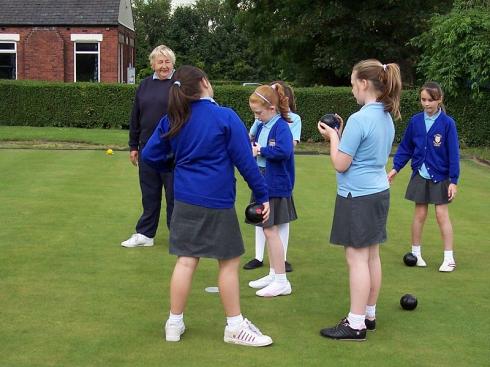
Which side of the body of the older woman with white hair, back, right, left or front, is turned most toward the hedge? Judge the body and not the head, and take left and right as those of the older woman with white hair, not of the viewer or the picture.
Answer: back

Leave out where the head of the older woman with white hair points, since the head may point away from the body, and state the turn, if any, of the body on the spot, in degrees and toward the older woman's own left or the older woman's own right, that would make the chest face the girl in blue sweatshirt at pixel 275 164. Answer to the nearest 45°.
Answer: approximately 45° to the older woman's own left

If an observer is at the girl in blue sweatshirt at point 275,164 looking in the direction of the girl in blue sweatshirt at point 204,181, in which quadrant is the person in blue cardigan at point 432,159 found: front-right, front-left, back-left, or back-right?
back-left

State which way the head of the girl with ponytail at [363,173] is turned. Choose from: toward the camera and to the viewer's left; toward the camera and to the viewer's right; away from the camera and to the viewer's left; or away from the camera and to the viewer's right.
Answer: away from the camera and to the viewer's left

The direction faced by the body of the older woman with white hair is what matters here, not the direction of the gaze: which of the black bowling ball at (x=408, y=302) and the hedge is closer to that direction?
the black bowling ball

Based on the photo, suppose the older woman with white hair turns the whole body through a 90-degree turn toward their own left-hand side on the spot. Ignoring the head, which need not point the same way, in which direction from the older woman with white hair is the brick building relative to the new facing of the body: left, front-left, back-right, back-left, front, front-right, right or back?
left

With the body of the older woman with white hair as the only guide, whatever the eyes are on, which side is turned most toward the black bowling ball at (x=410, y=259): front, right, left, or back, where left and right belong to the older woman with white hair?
left

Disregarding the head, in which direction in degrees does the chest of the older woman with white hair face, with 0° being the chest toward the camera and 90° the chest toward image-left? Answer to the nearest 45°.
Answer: approximately 0°

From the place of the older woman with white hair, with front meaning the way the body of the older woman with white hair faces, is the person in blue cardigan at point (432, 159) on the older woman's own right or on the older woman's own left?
on the older woman's own left

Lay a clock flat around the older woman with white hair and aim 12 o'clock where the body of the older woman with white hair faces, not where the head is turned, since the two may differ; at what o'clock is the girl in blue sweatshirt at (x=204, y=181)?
The girl in blue sweatshirt is roughly at 12 o'clock from the older woman with white hair.

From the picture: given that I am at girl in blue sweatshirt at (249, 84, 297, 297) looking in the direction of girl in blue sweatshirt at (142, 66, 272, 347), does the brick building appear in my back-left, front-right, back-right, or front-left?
back-right

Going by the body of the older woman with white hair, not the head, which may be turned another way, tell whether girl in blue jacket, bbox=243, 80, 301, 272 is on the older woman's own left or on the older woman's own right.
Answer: on the older woman's own left

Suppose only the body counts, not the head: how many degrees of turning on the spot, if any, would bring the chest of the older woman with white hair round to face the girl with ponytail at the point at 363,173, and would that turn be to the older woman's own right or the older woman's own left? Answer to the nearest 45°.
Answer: approximately 45° to the older woman's own left
